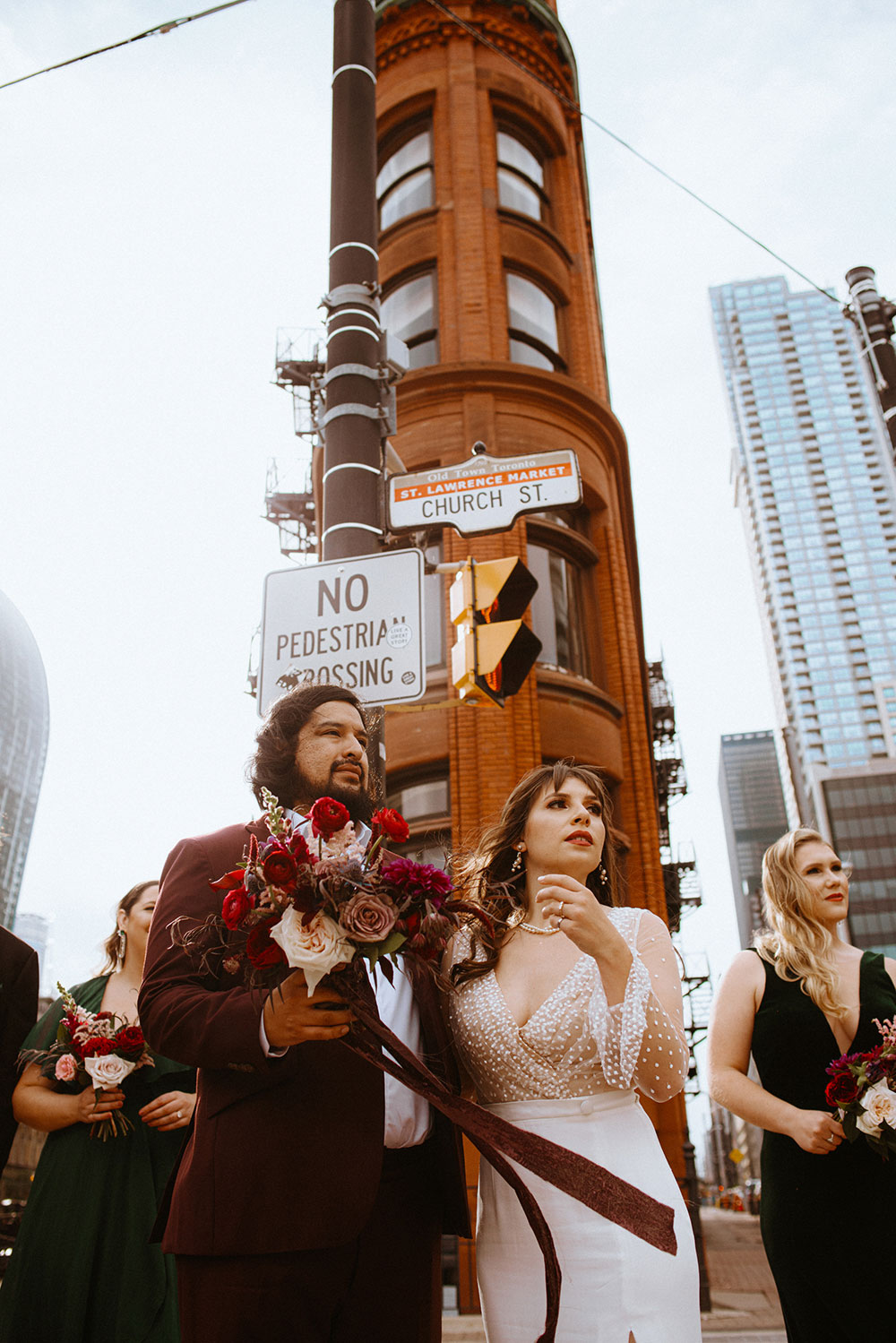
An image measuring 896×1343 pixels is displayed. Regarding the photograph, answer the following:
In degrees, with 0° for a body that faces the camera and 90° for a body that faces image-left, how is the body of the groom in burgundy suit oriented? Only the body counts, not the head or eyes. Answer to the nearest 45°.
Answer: approximately 315°

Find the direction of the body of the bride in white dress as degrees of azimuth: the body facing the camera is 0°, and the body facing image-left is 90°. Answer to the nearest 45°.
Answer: approximately 0°

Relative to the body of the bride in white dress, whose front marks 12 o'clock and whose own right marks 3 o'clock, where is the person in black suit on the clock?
The person in black suit is roughly at 4 o'clock from the bride in white dress.

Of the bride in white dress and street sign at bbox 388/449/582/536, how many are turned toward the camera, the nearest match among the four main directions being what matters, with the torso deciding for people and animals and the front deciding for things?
2

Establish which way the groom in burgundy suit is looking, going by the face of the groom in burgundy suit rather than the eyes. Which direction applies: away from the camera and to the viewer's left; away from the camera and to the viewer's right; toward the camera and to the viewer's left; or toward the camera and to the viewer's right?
toward the camera and to the viewer's right
